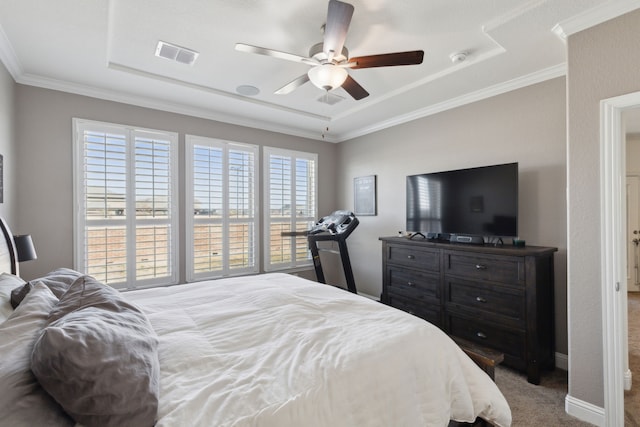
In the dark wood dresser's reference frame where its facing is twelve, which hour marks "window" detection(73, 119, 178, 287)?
The window is roughly at 1 o'clock from the dark wood dresser.

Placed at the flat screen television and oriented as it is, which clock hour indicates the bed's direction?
The bed is roughly at 11 o'clock from the flat screen television.

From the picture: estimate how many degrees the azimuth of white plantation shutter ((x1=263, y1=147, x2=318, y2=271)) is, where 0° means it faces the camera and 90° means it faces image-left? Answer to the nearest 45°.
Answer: approximately 315°

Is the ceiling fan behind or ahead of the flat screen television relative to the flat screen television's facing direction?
ahead

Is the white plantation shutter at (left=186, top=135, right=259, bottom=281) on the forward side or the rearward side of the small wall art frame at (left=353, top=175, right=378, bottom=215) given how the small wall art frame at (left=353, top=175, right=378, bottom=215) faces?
on the forward side

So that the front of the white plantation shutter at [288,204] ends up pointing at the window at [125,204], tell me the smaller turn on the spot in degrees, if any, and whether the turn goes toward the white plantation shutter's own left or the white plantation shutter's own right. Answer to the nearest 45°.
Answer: approximately 90° to the white plantation shutter's own right

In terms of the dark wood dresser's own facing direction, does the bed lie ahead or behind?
ahead

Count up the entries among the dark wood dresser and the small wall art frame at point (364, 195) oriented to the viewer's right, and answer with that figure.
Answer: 0

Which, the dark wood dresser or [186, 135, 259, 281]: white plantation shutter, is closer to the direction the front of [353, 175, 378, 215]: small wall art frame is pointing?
the white plantation shutter

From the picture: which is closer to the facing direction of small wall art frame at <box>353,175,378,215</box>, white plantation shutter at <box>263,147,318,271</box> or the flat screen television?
the white plantation shutter

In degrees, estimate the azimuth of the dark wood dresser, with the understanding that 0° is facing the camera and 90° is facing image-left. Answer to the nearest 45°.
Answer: approximately 45°

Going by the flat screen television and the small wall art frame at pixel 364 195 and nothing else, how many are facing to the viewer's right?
0

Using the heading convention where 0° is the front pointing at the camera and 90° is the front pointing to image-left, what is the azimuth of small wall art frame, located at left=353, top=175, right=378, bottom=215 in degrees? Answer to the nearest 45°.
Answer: approximately 45°

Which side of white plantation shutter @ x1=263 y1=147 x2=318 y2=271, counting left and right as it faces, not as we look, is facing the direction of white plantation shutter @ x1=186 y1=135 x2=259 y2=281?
right
